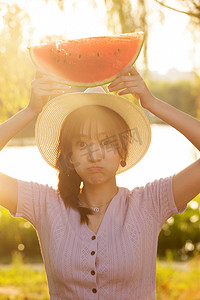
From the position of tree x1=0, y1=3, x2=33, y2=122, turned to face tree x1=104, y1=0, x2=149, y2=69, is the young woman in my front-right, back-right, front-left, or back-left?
front-right

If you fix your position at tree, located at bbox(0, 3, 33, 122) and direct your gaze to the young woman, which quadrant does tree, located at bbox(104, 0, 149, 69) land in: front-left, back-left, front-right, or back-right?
front-left

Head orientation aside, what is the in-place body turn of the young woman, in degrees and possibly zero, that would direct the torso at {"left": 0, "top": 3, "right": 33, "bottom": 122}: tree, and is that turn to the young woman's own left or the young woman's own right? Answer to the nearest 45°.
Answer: approximately 180°

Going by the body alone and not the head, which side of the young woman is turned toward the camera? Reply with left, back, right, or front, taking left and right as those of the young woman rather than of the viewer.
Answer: front

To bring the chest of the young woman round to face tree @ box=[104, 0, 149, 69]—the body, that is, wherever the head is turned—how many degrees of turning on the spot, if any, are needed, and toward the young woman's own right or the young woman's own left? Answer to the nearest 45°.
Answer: approximately 180°
